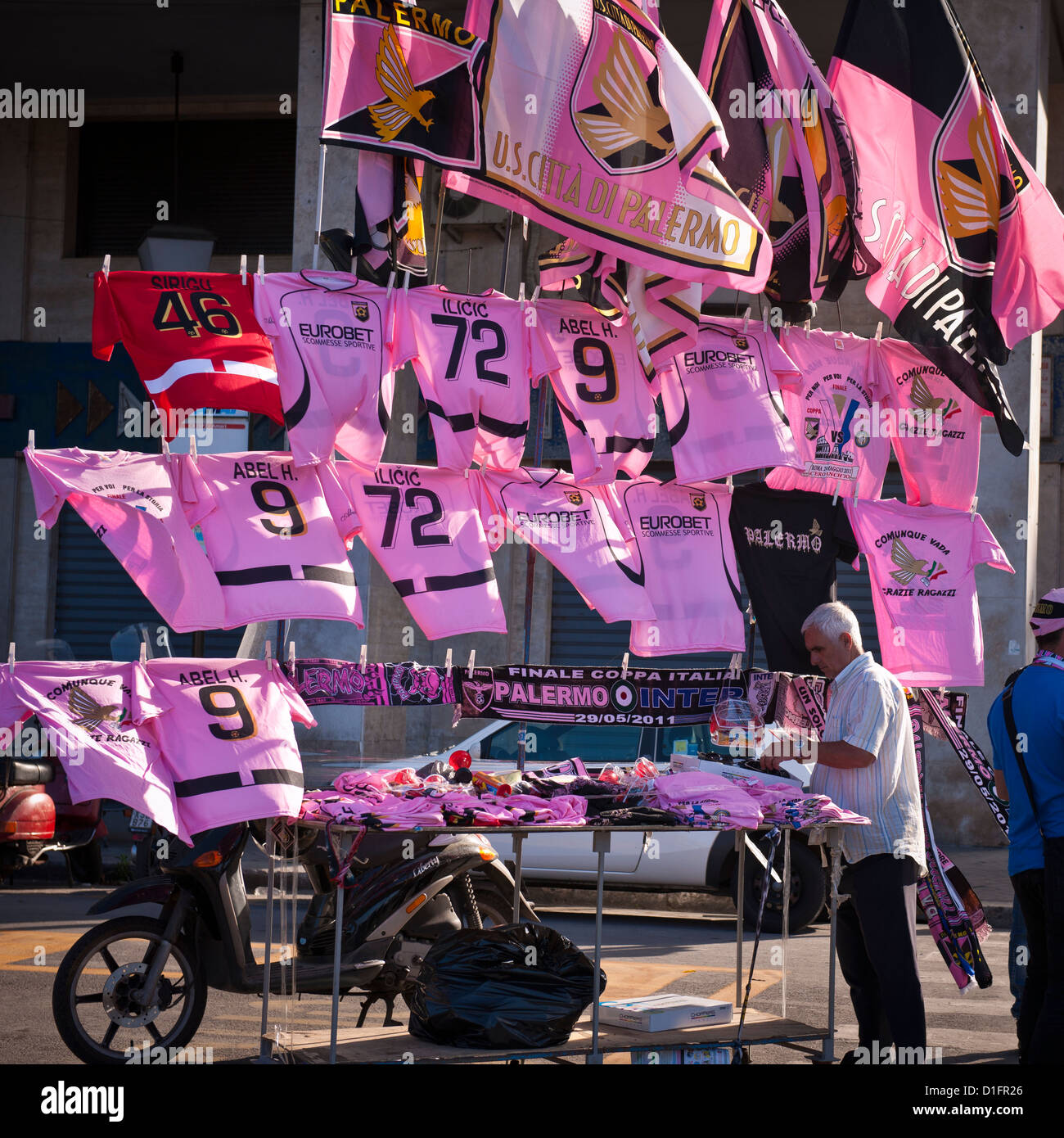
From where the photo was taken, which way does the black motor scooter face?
to the viewer's left

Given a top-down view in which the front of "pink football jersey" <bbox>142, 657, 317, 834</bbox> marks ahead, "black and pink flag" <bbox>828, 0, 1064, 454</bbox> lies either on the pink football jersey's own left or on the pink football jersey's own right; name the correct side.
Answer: on the pink football jersey's own right

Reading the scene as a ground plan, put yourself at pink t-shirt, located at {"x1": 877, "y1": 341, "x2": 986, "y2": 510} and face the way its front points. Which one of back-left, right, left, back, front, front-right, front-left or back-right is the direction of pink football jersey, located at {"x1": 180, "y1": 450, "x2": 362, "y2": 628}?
front-right

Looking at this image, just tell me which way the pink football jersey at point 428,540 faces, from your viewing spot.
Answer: facing away from the viewer

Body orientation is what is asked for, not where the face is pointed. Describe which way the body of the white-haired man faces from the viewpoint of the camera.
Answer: to the viewer's left

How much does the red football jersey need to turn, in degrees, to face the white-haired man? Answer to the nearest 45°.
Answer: approximately 135° to its right

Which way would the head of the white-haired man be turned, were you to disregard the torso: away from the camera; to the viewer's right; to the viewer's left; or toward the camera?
to the viewer's left

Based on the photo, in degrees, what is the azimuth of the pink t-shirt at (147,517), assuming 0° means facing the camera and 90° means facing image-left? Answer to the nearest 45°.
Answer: approximately 0°

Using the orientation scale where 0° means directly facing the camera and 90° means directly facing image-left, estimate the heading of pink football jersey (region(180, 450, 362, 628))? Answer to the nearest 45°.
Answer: approximately 180°
